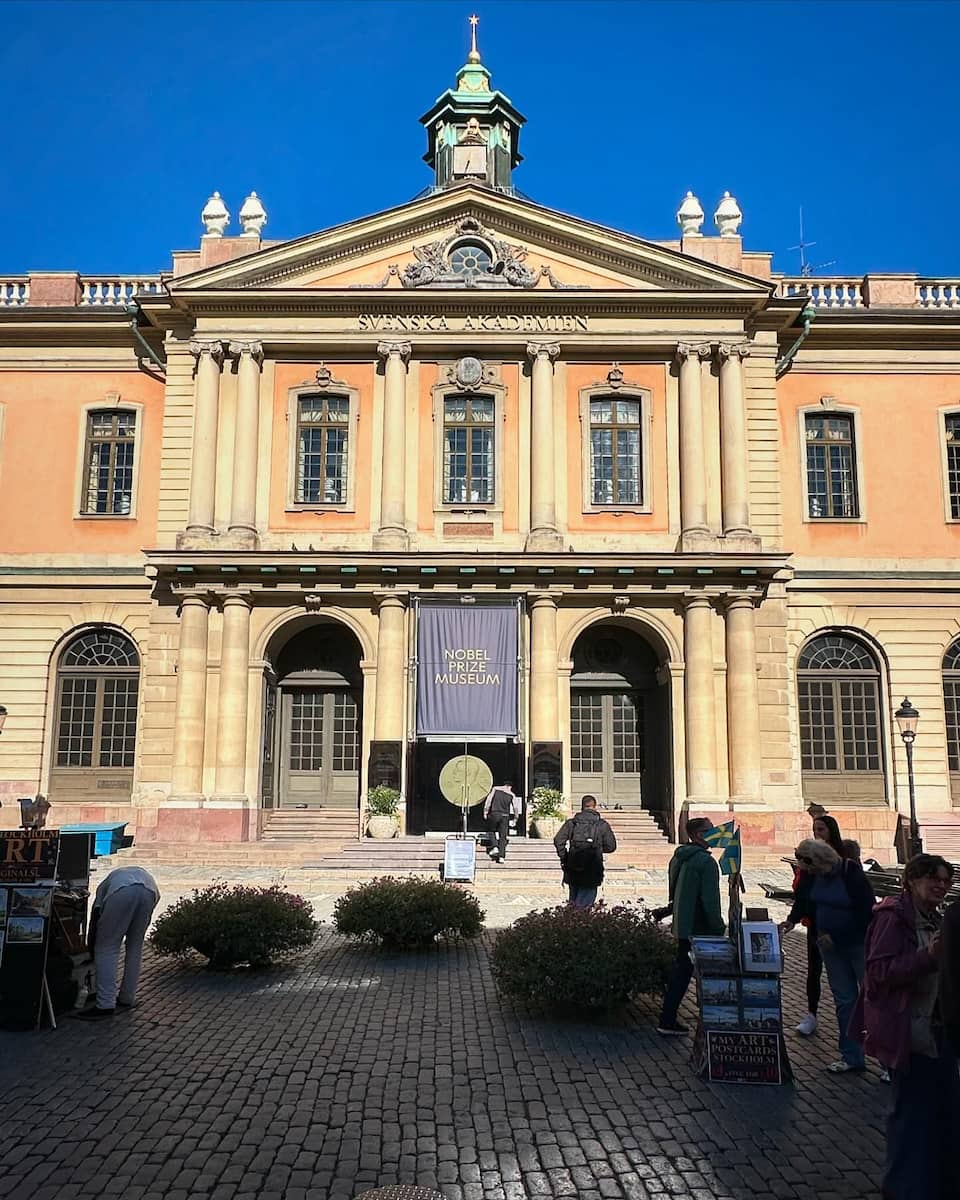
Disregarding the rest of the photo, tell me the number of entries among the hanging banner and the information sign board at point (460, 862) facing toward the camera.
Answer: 2

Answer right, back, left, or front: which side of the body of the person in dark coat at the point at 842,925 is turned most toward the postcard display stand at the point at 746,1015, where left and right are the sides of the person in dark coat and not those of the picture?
front

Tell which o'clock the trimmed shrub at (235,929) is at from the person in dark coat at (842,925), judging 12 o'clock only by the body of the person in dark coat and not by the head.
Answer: The trimmed shrub is roughly at 2 o'clock from the person in dark coat.

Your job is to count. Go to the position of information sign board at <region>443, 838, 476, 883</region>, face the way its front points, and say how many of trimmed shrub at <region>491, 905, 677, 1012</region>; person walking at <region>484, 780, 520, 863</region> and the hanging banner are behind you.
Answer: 2

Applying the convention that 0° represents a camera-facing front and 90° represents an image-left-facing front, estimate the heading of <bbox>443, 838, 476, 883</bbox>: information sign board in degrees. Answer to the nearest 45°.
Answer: approximately 0°

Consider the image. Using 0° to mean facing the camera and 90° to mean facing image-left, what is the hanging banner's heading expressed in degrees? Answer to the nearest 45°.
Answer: approximately 0°

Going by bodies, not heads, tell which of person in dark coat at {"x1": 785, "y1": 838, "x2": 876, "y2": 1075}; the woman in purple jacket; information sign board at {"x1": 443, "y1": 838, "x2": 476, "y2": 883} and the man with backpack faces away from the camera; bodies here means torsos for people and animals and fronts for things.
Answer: the man with backpack

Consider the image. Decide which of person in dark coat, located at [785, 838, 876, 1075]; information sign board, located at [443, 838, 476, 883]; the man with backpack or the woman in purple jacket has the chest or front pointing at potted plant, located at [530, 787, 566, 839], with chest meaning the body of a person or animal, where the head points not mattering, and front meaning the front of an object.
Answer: the man with backpack

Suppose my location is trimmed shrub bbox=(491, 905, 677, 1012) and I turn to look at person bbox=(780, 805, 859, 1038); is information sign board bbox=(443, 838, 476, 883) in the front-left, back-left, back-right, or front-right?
back-left

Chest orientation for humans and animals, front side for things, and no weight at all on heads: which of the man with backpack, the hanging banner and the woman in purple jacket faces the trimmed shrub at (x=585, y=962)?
the hanging banner
